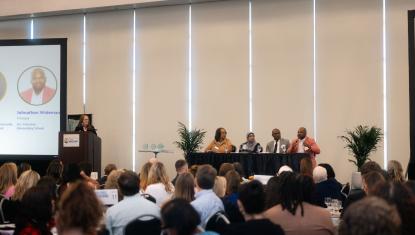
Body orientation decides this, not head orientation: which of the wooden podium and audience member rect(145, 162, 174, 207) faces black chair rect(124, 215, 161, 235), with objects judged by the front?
the wooden podium

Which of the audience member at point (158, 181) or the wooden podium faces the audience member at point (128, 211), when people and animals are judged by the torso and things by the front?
the wooden podium

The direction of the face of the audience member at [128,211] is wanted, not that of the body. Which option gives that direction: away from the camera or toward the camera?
away from the camera

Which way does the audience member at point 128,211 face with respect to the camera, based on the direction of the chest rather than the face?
away from the camera

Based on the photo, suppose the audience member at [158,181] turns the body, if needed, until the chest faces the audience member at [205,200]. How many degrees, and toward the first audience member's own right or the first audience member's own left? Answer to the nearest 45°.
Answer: approximately 180°

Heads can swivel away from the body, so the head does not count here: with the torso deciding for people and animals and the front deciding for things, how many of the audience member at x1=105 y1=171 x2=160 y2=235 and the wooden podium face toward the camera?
1

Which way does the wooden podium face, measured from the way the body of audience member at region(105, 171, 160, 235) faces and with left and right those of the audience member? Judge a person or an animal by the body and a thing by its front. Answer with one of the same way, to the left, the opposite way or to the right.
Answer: the opposite way

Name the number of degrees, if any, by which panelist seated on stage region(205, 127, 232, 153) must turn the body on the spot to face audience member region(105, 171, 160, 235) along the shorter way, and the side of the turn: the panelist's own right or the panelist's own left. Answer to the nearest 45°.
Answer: approximately 45° to the panelist's own right

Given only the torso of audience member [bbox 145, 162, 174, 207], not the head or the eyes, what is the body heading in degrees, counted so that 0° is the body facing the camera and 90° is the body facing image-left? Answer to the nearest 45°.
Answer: approximately 180°

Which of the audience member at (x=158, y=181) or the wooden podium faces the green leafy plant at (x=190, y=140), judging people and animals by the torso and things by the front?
the audience member

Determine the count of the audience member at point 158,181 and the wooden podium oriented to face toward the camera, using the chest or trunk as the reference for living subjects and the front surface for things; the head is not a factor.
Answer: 1

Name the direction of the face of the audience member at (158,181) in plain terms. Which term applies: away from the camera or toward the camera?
away from the camera

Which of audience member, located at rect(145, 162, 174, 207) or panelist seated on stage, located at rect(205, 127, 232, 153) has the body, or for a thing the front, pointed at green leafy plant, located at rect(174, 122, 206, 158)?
the audience member

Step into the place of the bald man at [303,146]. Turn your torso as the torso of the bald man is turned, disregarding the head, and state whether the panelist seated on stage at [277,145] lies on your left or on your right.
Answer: on your right

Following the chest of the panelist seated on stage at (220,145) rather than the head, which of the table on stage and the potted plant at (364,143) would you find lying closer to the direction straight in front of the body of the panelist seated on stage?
the table on stage

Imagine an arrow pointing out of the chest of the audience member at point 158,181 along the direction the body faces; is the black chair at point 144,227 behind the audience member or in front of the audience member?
behind
